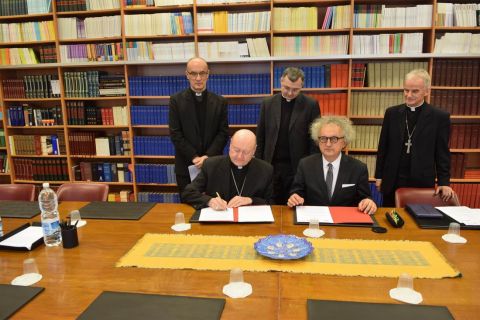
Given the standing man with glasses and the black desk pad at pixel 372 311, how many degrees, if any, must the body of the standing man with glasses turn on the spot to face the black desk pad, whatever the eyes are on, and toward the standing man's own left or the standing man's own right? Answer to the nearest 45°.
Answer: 0° — they already face it

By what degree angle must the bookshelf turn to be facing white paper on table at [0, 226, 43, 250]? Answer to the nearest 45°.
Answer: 0° — it already faces it

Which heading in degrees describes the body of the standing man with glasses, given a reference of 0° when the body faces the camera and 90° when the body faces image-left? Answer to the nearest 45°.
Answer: approximately 0°

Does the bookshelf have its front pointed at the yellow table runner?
yes

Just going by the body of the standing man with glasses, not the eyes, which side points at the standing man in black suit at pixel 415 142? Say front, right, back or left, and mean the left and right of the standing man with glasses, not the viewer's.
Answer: left
